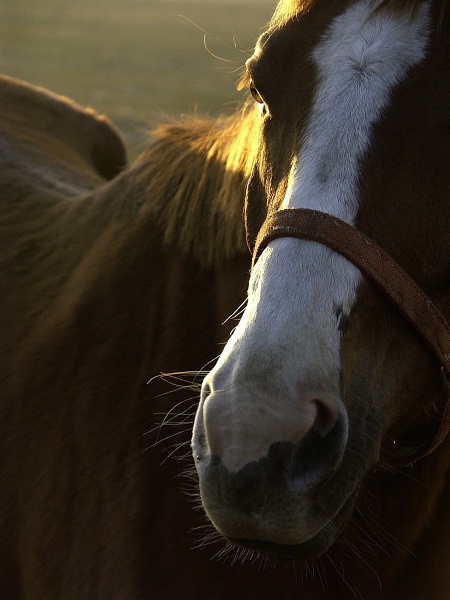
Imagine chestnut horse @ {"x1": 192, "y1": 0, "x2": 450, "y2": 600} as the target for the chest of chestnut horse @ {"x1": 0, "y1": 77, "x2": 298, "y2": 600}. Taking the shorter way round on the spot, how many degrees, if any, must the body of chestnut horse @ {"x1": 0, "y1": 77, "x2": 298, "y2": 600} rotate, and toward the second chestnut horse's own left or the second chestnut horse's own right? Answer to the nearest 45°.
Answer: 0° — it already faces it
